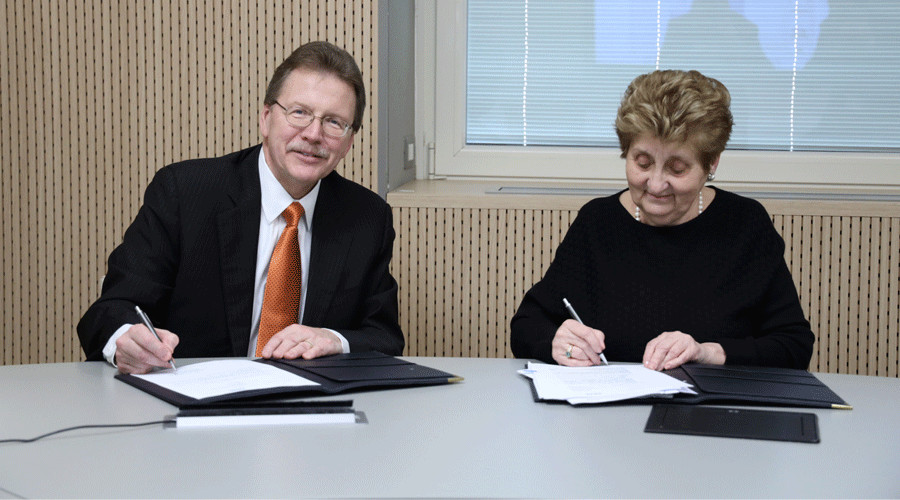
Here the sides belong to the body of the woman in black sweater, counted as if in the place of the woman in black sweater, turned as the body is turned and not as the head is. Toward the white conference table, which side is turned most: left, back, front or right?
front

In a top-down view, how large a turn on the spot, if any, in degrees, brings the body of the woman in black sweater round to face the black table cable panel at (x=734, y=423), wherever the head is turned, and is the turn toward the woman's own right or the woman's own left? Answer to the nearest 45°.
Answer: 0° — they already face it

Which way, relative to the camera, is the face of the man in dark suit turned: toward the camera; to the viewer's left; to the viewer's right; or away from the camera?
toward the camera

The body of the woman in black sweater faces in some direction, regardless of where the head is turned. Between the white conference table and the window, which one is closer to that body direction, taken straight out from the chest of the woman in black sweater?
the white conference table

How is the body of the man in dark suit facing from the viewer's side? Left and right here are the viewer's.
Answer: facing the viewer

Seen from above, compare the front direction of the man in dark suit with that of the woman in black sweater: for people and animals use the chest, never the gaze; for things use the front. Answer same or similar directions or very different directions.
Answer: same or similar directions

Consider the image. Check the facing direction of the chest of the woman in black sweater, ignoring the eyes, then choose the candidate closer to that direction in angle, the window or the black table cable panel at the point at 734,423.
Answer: the black table cable panel

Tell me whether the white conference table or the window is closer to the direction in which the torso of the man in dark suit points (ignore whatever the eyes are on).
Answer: the white conference table

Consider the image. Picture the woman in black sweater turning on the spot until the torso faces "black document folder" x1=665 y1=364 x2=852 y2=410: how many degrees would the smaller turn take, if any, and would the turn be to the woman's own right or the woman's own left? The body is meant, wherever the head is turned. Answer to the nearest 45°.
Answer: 0° — they already face it

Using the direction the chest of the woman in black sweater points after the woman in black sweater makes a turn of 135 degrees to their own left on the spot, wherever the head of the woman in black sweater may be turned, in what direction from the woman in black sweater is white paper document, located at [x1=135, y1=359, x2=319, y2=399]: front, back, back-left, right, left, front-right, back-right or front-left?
back

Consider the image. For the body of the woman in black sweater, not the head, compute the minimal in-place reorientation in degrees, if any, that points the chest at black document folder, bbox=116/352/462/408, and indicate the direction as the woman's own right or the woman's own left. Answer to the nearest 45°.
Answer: approximately 45° to the woman's own right

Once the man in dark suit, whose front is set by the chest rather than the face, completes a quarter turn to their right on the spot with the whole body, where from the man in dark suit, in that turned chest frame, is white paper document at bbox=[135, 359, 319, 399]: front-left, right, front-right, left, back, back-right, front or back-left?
left

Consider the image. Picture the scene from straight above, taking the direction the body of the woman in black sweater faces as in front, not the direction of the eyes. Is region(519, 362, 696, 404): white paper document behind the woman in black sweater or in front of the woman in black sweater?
in front

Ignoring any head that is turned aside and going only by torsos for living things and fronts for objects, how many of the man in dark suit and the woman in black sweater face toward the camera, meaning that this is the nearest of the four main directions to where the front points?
2

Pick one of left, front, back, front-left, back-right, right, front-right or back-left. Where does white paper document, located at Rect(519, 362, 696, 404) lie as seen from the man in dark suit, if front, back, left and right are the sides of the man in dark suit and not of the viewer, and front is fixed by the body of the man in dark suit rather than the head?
front-left

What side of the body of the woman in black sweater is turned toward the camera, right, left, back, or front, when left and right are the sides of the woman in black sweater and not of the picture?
front
